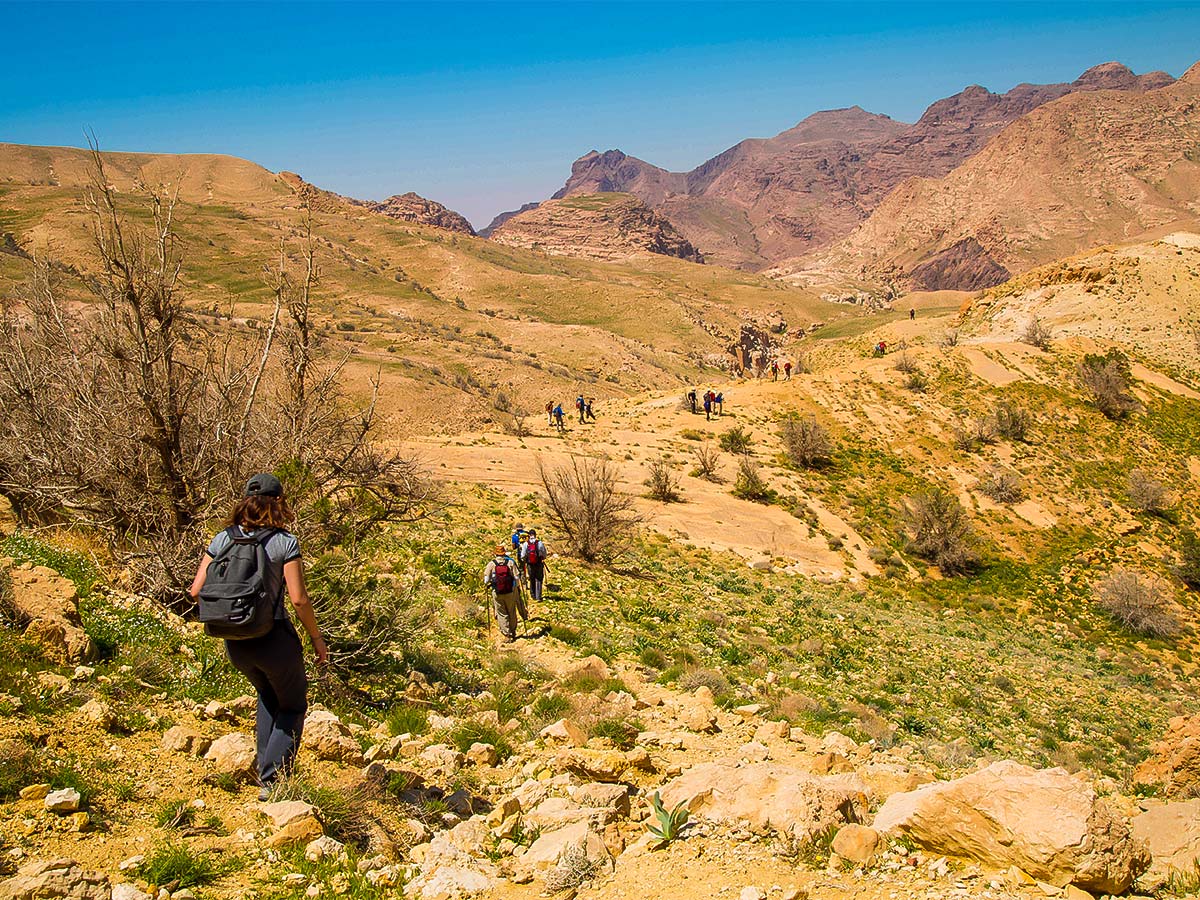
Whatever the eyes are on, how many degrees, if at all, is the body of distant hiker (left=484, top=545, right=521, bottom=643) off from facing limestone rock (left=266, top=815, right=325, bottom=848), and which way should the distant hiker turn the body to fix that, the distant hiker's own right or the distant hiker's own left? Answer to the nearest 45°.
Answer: approximately 180°

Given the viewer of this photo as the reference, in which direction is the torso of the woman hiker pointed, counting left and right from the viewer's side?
facing away from the viewer and to the right of the viewer

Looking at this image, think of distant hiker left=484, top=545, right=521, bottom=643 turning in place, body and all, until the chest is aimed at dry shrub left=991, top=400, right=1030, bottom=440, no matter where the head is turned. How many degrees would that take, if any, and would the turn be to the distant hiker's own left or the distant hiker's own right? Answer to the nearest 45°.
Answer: approximately 45° to the distant hiker's own right

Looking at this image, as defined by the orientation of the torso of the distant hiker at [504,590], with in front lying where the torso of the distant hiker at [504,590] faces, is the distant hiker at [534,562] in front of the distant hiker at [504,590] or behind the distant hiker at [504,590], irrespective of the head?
in front

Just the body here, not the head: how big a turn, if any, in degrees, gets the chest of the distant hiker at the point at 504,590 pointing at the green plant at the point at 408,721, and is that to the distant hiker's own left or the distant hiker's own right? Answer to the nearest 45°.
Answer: approximately 180°

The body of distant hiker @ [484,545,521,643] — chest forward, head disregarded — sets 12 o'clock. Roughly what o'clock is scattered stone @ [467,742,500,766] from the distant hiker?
The scattered stone is roughly at 6 o'clock from the distant hiker.

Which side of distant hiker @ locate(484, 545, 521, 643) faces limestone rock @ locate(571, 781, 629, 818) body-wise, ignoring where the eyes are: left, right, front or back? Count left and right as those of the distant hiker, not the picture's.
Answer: back

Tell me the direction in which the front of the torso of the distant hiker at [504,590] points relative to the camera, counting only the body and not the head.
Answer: away from the camera

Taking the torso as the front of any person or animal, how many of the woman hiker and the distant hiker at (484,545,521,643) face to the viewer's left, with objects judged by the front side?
0

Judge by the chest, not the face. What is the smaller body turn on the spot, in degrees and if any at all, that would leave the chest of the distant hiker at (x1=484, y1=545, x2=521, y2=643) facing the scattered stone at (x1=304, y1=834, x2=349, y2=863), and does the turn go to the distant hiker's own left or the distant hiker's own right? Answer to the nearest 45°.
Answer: approximately 180°
